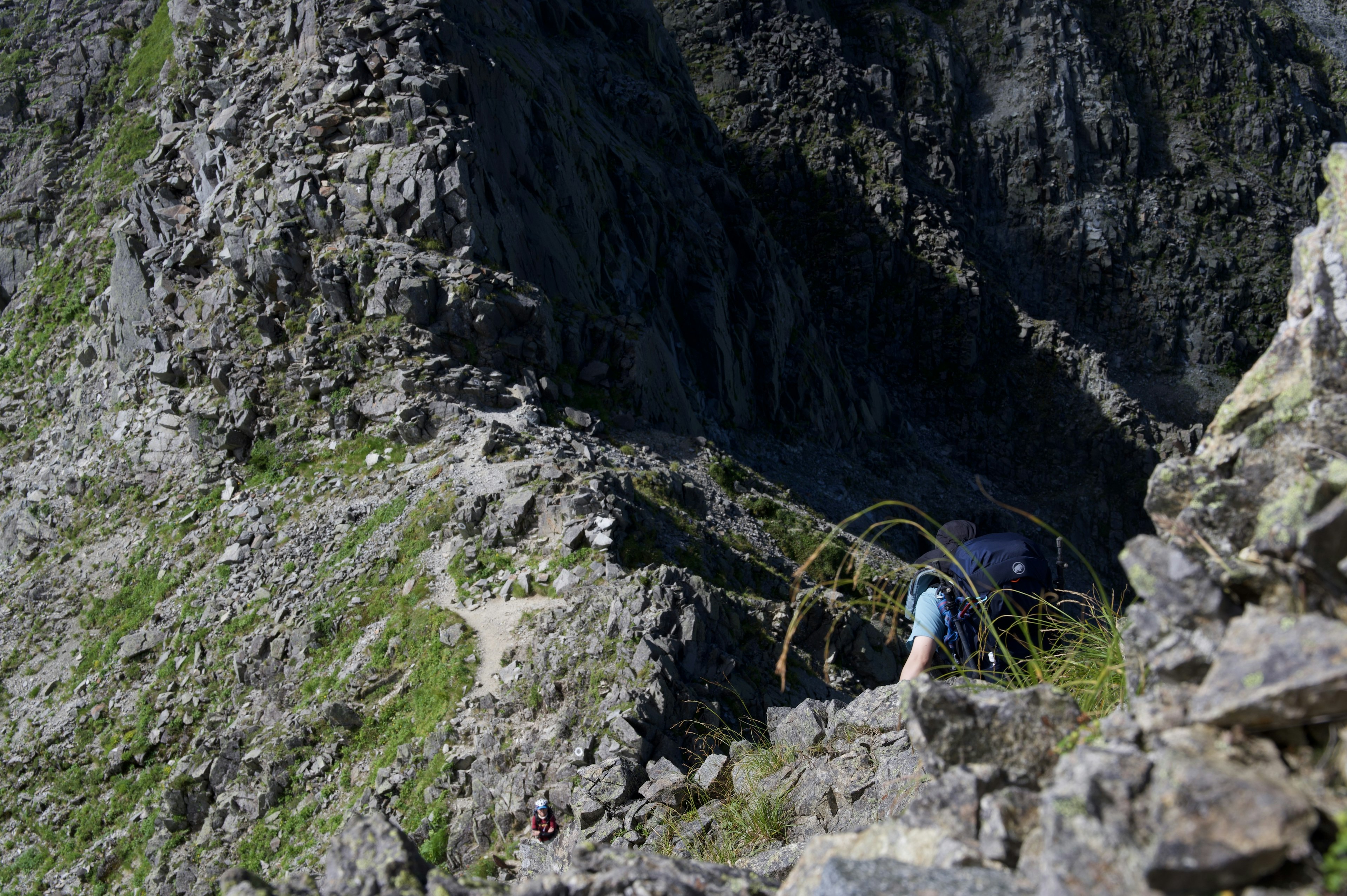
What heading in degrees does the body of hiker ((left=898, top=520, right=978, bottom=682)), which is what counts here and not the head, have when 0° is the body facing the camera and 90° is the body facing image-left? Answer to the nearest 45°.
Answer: approximately 90°

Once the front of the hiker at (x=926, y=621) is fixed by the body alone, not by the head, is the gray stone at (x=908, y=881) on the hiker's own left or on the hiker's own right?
on the hiker's own left
